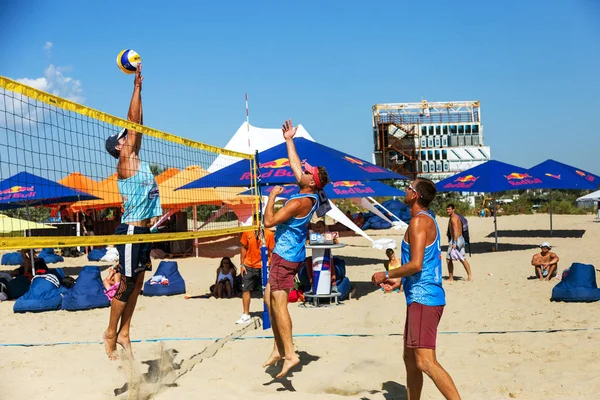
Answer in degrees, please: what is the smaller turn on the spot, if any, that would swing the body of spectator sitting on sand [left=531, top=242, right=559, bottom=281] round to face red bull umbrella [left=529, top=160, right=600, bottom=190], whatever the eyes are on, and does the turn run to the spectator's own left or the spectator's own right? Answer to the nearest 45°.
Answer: approximately 180°

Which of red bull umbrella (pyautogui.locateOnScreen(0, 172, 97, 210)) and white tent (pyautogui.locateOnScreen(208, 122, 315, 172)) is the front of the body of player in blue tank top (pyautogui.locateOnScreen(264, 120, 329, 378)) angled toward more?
the red bull umbrella

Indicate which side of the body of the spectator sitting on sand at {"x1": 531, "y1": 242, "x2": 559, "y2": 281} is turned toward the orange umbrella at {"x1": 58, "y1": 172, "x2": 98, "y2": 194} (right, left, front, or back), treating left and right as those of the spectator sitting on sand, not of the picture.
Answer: right

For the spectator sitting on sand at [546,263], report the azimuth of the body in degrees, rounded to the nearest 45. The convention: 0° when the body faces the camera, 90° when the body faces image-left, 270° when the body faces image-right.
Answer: approximately 0°

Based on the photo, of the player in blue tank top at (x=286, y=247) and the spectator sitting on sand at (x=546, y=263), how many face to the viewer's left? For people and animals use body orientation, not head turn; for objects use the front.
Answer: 1

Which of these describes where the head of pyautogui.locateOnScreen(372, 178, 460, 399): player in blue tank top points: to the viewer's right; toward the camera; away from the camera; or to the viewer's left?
to the viewer's left

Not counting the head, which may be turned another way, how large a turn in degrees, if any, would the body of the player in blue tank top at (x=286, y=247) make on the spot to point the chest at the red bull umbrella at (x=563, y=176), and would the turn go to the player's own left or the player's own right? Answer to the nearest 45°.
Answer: approximately 135° to the player's own right

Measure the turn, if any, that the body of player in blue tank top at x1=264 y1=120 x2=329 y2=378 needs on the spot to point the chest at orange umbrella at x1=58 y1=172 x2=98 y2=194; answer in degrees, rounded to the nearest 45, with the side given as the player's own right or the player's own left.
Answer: approximately 45° to the player's own right

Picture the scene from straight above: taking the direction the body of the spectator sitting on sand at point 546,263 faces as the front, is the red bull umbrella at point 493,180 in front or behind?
behind

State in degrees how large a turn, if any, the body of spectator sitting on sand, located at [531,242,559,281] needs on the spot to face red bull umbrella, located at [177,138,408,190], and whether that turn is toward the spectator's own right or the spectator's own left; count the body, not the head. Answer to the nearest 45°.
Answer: approximately 45° to the spectator's own right

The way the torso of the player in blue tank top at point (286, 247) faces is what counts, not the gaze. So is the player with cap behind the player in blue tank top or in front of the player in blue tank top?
in front

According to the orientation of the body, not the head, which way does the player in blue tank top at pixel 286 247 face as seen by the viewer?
to the viewer's left
